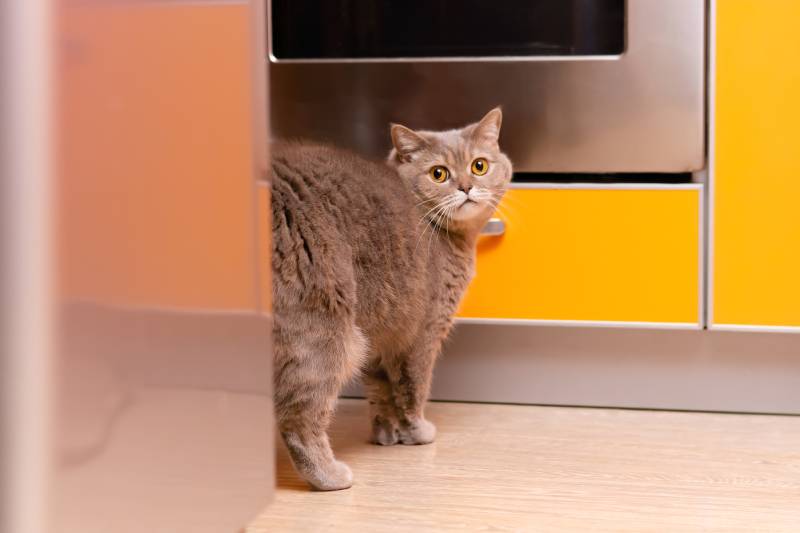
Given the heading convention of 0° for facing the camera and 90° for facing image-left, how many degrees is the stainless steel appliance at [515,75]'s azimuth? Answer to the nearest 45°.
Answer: approximately 0°

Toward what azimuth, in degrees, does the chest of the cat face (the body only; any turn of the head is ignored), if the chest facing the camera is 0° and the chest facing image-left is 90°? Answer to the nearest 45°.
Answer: approximately 225°

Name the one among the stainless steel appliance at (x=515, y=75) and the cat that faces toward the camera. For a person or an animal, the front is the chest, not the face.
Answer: the stainless steel appliance

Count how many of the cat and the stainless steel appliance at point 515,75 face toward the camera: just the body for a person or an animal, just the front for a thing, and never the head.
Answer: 1
